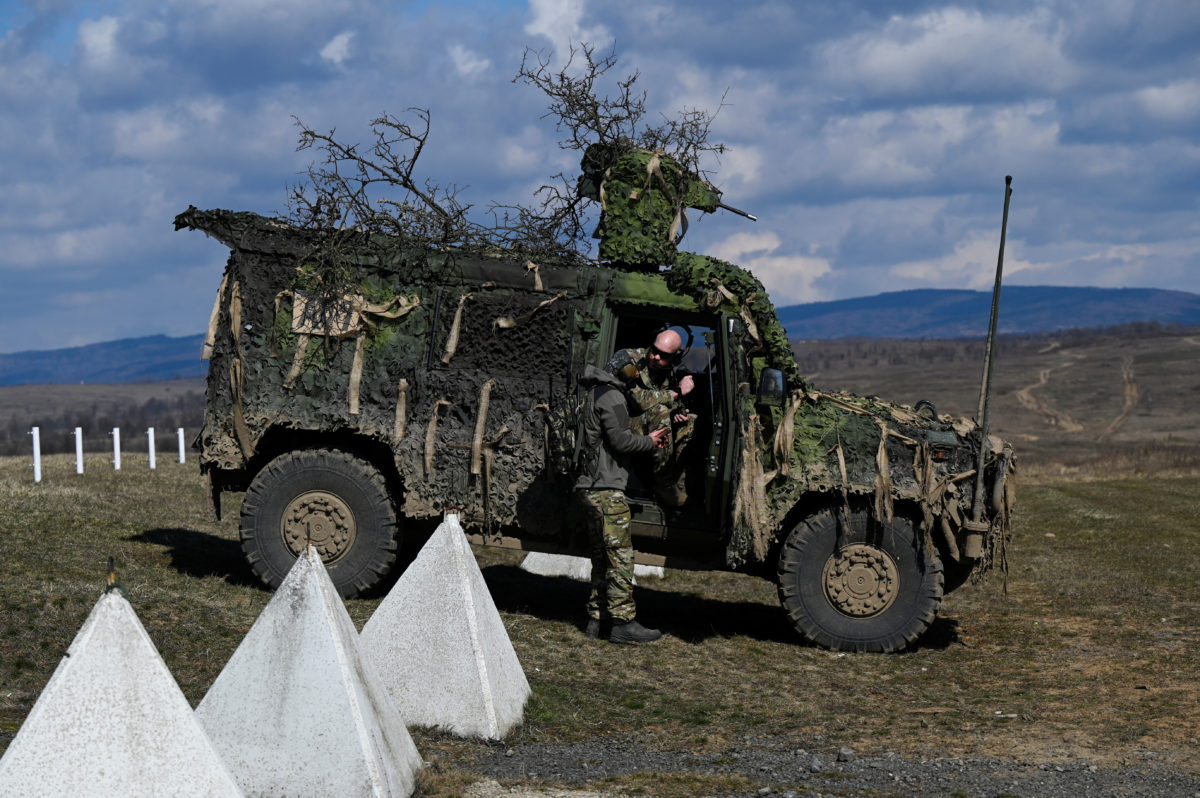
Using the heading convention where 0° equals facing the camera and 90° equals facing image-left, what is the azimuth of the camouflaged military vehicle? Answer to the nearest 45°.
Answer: approximately 270°

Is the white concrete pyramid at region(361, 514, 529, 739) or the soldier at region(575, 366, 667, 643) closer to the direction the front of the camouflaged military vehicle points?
the soldier

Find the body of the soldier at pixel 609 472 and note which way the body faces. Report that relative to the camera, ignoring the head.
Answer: to the viewer's right

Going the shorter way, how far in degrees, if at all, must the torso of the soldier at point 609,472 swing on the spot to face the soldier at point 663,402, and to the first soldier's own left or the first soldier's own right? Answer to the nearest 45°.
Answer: approximately 45° to the first soldier's own left

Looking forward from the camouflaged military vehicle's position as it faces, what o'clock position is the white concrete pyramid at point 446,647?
The white concrete pyramid is roughly at 3 o'clock from the camouflaged military vehicle.
